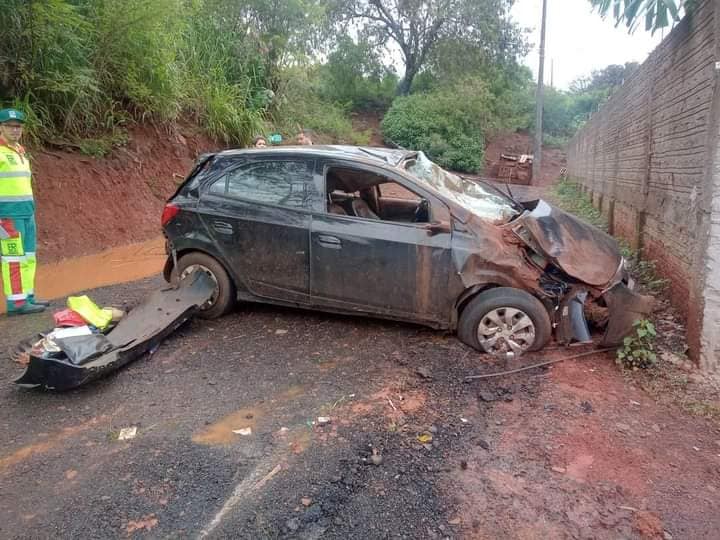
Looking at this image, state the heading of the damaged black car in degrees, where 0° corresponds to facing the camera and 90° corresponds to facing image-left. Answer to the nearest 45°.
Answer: approximately 270°

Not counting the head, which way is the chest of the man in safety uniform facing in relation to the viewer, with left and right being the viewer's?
facing the viewer and to the right of the viewer

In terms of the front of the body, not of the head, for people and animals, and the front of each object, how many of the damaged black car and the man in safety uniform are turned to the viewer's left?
0

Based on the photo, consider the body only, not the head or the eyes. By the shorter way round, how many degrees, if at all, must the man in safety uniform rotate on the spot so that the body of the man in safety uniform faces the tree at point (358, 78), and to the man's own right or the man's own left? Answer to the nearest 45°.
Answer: approximately 90° to the man's own left

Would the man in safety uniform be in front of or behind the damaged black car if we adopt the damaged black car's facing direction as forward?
behind

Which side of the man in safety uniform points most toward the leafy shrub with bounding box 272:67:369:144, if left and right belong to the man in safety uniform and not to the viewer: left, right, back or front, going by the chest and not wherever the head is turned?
left

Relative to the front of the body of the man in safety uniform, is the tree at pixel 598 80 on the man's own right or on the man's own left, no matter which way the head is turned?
on the man's own left

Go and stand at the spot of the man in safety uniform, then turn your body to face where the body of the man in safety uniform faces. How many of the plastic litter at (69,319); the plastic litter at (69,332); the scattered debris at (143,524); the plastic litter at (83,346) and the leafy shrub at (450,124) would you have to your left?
1

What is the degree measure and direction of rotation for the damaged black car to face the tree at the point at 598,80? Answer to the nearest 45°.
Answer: approximately 90° to its left

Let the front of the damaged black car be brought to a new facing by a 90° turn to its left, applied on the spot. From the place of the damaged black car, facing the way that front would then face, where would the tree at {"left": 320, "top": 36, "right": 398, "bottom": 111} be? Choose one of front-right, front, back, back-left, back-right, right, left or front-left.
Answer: front

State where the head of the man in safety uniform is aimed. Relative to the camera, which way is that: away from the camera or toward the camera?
toward the camera

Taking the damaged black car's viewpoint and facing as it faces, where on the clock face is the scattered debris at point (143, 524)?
The scattered debris is roughly at 4 o'clock from the damaged black car.

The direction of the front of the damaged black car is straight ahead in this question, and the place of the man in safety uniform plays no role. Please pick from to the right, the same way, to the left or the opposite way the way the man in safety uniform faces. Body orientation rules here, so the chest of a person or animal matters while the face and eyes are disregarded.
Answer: the same way

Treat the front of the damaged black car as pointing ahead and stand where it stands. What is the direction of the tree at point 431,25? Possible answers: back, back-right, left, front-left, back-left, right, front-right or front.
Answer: left

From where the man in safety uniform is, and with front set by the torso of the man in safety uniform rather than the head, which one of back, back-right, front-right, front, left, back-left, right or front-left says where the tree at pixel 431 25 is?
left

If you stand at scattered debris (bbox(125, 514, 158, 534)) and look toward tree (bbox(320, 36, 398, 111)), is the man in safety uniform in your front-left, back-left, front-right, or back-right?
front-left

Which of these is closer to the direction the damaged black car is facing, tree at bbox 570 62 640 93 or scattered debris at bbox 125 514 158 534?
the tree
